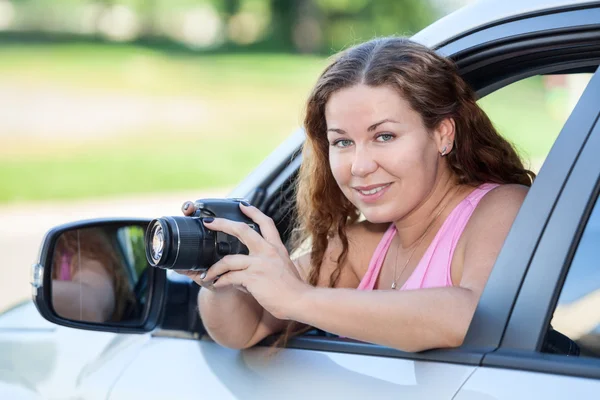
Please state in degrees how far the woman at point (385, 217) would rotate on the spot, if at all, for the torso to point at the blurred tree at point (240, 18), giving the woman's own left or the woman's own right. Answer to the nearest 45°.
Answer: approximately 135° to the woman's own right

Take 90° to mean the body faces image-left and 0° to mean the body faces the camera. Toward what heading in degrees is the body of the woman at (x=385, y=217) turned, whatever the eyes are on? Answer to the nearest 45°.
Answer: approximately 45°

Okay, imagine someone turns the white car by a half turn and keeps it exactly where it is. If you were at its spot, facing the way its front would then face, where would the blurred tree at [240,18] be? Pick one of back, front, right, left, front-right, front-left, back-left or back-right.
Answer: back-left

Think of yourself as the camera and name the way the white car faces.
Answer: facing away from the viewer and to the left of the viewer
